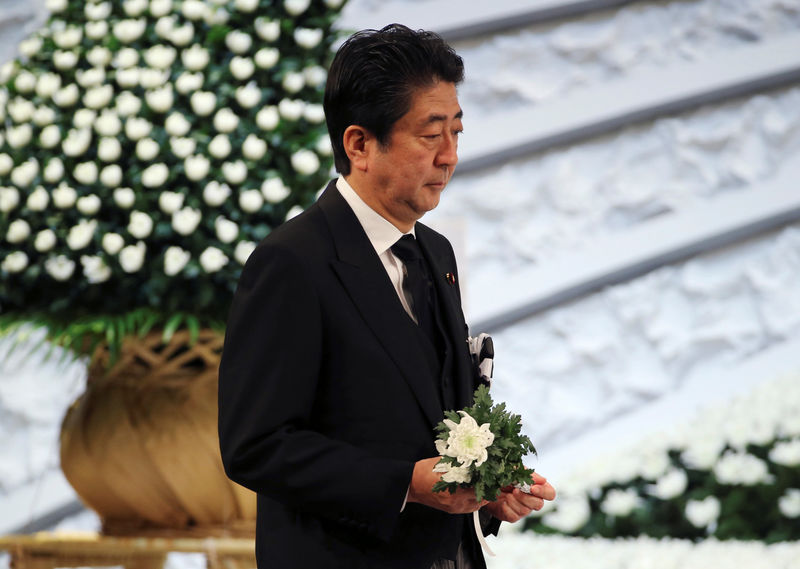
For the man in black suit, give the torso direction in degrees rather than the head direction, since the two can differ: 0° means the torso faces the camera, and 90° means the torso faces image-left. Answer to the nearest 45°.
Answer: approximately 315°

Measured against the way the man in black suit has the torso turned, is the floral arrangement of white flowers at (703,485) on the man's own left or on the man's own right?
on the man's own left

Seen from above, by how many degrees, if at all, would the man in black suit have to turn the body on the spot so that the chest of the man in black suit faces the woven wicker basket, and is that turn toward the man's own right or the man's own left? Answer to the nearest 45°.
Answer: approximately 180°

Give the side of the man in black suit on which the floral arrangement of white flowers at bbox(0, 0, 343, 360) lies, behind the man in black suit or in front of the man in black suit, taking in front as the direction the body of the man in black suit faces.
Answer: behind
